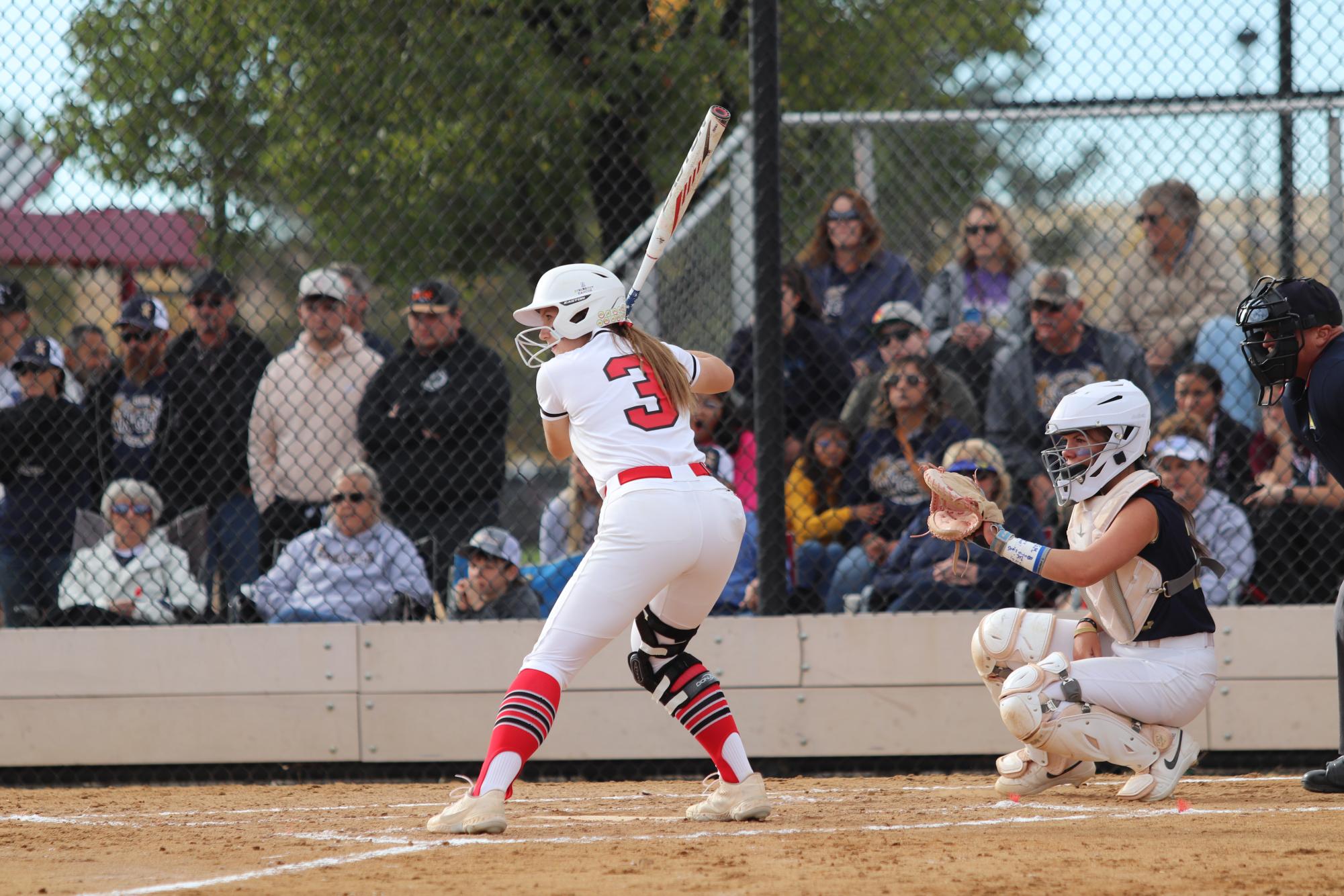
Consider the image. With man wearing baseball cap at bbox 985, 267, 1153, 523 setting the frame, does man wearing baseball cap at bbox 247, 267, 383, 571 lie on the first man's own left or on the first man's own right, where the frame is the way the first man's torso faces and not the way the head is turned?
on the first man's own right

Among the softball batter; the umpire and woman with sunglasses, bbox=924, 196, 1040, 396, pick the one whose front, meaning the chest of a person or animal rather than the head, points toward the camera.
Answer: the woman with sunglasses

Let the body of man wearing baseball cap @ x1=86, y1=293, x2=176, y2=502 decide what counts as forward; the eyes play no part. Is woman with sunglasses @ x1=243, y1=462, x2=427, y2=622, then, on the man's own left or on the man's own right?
on the man's own left

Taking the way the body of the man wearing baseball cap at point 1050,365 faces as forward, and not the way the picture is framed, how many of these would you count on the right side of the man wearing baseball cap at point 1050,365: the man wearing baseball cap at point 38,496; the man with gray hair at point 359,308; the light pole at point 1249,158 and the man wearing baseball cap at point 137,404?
3

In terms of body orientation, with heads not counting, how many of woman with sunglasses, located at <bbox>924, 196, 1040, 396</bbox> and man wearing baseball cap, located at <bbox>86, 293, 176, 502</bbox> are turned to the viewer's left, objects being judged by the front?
0

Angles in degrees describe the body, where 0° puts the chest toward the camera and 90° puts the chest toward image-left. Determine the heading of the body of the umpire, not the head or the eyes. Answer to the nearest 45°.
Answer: approximately 90°

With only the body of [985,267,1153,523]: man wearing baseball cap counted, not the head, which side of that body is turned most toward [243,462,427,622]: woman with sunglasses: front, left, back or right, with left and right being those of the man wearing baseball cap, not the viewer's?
right

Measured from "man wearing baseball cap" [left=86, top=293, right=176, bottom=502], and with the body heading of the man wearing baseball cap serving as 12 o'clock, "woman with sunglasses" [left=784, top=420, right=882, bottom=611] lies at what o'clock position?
The woman with sunglasses is roughly at 10 o'clock from the man wearing baseball cap.

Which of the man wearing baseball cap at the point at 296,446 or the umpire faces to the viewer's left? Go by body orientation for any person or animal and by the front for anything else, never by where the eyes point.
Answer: the umpire

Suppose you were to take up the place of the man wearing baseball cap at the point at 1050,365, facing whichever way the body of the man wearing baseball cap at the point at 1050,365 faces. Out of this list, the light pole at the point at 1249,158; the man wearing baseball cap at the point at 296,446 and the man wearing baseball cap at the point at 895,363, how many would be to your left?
1
